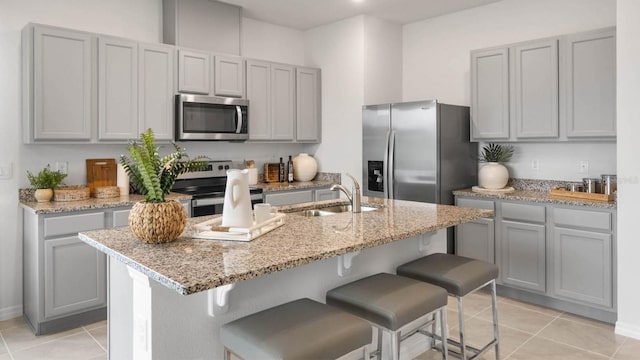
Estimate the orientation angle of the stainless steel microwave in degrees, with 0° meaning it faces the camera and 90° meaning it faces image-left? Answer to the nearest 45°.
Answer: approximately 315°

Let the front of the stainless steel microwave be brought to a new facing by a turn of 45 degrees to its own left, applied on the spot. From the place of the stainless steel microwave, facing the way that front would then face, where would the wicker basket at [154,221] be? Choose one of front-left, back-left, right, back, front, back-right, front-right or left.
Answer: right

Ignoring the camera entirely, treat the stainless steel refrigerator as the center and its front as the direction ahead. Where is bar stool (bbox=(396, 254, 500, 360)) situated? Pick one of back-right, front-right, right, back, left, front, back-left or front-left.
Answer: front-left

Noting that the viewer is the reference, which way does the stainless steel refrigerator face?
facing the viewer and to the left of the viewer

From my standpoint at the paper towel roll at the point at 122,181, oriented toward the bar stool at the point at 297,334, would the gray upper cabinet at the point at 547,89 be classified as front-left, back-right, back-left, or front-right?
front-left

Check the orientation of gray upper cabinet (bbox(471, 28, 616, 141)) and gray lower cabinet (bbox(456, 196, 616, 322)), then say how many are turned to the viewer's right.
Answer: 0

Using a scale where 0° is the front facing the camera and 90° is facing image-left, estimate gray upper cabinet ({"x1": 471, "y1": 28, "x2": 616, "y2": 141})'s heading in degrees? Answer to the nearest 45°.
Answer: approximately 45°

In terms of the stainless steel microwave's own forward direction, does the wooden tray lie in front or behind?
in front

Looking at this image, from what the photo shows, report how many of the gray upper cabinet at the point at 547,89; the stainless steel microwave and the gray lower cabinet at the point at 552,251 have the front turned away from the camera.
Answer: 0

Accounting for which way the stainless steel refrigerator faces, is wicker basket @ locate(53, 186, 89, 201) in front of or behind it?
in front

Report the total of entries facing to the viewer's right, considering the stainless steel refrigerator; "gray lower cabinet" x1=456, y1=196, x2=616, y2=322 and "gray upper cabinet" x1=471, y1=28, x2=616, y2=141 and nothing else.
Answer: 0
